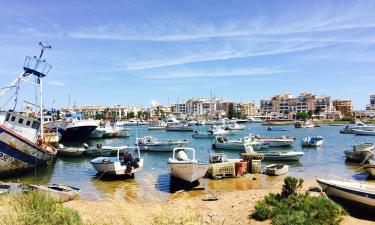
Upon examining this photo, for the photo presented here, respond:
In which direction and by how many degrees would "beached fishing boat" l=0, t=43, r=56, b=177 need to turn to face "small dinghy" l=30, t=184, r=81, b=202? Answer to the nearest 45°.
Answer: approximately 45° to its left

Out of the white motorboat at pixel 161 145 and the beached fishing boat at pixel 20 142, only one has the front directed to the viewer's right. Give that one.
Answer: the white motorboat

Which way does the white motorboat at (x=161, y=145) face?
to the viewer's right

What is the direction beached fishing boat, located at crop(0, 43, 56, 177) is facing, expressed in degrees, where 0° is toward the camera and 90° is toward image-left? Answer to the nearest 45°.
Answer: approximately 45°

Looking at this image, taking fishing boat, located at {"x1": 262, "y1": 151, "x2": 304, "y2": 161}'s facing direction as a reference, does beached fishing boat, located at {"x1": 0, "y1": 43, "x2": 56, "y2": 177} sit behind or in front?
behind

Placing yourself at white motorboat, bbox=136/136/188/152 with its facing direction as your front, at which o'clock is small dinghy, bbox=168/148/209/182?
The small dinghy is roughly at 3 o'clock from the white motorboat.

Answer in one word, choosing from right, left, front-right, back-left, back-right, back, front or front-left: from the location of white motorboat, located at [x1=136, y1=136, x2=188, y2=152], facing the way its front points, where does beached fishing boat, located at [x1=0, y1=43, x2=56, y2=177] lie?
back-right

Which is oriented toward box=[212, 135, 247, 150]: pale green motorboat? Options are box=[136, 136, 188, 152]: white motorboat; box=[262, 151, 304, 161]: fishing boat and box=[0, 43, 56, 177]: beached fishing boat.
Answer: box=[136, 136, 188, 152]: white motorboat

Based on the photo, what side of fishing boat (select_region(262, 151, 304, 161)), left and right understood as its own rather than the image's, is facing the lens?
right
